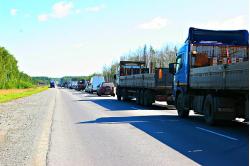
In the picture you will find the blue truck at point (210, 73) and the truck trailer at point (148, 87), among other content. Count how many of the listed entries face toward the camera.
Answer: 0

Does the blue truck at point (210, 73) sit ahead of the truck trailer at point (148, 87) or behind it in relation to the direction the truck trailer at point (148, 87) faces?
behind

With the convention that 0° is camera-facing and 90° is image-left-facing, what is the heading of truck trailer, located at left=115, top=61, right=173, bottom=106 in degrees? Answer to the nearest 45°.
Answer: approximately 135°

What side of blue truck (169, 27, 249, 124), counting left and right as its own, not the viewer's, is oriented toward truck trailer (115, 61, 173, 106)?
front

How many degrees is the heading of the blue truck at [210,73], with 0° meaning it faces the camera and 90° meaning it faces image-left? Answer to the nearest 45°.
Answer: approximately 135°
